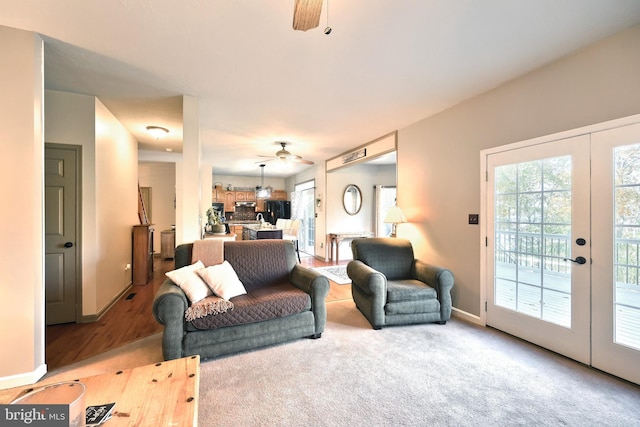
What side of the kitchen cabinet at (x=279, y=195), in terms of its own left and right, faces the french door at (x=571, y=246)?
front

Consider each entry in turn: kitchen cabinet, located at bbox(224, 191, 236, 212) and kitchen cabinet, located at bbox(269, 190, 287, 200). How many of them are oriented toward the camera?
2

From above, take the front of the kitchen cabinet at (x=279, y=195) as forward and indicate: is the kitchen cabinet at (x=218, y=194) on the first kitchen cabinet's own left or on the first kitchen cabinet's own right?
on the first kitchen cabinet's own right

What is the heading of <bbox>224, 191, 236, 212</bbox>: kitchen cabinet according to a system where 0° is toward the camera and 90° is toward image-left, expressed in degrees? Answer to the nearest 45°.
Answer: approximately 0°

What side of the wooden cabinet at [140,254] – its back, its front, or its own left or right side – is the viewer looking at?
right

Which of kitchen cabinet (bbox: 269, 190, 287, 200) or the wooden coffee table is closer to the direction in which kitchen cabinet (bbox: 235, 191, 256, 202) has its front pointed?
the wooden coffee table

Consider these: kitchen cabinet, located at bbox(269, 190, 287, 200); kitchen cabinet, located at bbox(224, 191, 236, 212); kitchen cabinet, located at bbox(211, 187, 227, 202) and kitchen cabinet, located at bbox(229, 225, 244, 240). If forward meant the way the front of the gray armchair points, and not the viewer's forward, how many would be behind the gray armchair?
4

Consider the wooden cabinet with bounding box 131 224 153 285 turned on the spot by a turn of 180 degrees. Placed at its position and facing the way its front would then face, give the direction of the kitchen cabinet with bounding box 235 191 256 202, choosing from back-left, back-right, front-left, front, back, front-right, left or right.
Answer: back-right

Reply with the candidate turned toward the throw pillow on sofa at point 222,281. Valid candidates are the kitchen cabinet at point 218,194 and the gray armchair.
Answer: the kitchen cabinet

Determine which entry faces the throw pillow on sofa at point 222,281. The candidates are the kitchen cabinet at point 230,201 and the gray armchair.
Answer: the kitchen cabinet

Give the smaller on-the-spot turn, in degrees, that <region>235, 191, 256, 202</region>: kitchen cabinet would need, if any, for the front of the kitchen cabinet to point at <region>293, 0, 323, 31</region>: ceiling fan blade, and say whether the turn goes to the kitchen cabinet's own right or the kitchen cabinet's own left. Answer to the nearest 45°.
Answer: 0° — it already faces it

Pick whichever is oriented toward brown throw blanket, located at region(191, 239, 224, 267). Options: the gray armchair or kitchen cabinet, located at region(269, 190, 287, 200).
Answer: the kitchen cabinet

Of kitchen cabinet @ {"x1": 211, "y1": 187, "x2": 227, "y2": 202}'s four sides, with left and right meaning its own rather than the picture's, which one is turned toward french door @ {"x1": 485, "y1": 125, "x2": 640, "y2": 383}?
front
